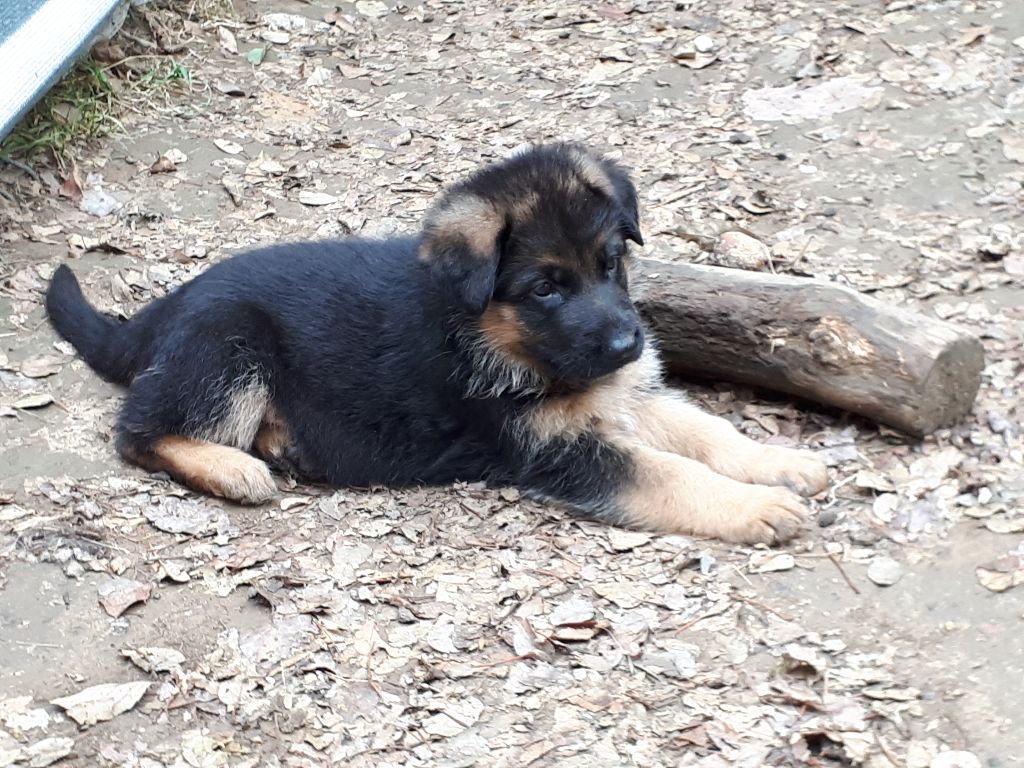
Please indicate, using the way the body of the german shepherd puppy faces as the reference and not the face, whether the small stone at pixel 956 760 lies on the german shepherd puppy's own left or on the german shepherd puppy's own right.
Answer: on the german shepherd puppy's own right

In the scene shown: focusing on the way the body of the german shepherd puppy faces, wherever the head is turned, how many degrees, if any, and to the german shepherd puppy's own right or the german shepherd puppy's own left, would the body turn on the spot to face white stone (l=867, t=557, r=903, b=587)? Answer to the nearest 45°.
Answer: approximately 45° to the german shepherd puppy's own right

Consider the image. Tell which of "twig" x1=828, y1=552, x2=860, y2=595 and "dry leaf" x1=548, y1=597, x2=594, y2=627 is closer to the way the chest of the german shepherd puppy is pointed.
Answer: the twig

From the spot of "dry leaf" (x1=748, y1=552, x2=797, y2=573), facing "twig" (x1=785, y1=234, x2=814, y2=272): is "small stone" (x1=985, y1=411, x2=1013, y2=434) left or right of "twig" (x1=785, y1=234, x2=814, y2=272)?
right

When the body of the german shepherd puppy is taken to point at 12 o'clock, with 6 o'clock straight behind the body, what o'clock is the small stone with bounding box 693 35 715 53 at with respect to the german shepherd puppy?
The small stone is roughly at 10 o'clock from the german shepherd puppy.

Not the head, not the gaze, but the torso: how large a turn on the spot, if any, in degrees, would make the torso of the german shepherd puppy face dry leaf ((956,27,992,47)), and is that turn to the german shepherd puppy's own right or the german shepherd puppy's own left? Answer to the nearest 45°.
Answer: approximately 45° to the german shepherd puppy's own left

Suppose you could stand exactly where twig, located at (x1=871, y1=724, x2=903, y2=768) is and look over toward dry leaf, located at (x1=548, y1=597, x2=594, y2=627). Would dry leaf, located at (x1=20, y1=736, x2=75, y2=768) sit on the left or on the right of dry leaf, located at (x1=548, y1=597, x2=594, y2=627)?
left

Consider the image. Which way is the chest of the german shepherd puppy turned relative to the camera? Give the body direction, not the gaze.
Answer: to the viewer's right

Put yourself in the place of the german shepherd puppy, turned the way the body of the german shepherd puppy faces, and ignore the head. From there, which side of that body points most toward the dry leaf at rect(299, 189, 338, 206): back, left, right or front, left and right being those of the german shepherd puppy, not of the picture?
left

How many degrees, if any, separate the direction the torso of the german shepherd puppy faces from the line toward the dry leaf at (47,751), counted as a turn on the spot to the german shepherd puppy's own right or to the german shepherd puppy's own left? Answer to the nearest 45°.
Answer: approximately 135° to the german shepherd puppy's own right

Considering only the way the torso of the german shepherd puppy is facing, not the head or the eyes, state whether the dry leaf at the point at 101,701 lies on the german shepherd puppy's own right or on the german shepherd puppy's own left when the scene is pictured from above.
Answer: on the german shepherd puppy's own right

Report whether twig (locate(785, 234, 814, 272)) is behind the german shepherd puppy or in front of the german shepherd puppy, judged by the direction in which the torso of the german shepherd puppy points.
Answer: in front

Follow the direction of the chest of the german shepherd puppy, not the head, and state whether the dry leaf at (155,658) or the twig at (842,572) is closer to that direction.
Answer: the twig
